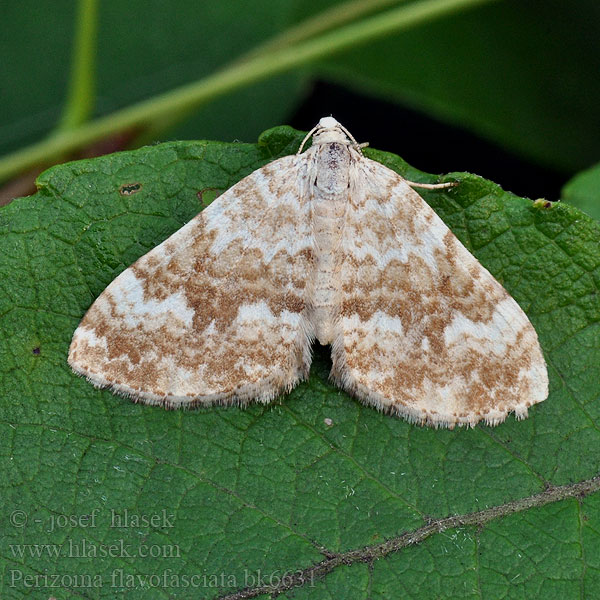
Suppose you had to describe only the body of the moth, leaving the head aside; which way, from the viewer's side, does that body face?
away from the camera

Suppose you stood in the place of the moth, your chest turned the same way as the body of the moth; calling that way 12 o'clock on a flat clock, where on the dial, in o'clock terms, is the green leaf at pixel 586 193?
The green leaf is roughly at 2 o'clock from the moth.

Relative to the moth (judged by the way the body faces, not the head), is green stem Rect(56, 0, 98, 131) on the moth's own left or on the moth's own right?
on the moth's own left

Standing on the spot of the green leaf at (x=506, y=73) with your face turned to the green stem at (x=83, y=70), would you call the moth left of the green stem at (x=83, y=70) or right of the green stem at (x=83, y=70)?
left

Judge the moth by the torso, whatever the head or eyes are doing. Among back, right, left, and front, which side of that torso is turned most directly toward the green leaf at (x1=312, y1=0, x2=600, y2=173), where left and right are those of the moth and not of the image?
front

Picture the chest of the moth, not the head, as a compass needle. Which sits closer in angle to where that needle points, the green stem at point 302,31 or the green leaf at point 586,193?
the green stem

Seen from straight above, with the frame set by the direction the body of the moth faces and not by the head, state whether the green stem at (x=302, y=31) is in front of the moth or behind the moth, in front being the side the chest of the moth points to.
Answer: in front
